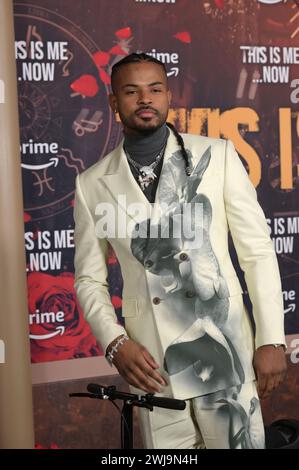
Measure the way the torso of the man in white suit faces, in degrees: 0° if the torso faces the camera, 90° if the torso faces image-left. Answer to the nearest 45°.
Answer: approximately 0°
